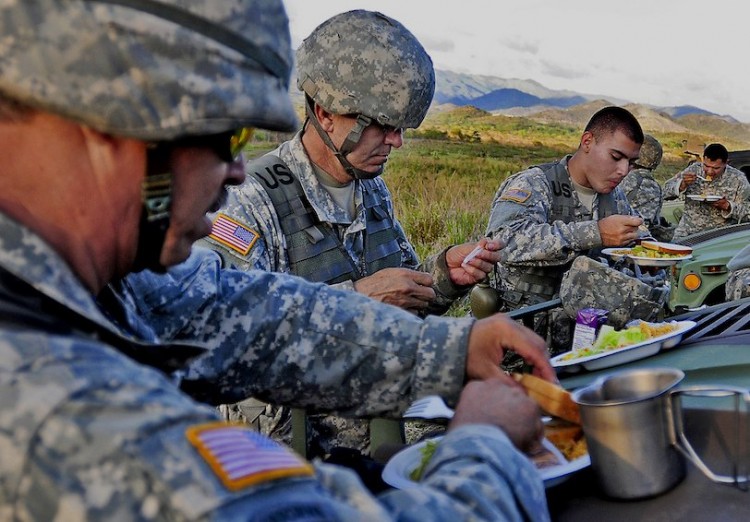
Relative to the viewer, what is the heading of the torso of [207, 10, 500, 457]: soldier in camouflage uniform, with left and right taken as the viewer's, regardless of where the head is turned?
facing the viewer and to the right of the viewer

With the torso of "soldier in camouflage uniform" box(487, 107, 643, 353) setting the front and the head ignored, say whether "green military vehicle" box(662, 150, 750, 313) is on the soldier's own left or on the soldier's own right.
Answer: on the soldier's own left

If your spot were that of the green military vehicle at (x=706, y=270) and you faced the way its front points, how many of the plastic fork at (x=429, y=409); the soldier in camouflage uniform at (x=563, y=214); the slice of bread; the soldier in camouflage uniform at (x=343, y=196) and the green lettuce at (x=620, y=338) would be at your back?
0

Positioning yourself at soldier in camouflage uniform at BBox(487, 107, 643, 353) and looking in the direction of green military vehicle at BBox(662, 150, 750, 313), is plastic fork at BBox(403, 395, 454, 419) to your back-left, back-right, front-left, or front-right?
back-right

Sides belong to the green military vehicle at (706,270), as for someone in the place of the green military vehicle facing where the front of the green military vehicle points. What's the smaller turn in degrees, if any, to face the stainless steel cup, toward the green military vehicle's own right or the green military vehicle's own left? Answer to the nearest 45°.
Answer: approximately 45° to the green military vehicle's own left

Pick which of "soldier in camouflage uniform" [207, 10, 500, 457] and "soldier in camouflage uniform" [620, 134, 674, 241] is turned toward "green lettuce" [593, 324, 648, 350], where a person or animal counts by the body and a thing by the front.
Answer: "soldier in camouflage uniform" [207, 10, 500, 457]

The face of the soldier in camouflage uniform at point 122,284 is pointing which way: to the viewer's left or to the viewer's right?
to the viewer's right

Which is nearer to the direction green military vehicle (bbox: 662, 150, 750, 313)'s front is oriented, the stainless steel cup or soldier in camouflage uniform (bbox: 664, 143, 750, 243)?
the stainless steel cup

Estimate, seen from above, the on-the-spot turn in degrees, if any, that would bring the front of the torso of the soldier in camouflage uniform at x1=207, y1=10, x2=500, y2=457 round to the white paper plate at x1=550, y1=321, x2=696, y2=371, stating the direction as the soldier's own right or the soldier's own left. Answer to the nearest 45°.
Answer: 0° — they already face it

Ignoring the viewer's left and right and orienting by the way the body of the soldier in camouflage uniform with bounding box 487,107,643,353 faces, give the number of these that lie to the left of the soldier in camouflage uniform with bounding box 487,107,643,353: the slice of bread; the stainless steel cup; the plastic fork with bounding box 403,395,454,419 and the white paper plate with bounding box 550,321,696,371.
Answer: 0

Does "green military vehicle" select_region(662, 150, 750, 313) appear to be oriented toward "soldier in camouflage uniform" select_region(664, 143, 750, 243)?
no

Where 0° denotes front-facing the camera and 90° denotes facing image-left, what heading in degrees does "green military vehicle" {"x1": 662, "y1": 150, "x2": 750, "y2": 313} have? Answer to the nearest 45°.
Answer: approximately 45°

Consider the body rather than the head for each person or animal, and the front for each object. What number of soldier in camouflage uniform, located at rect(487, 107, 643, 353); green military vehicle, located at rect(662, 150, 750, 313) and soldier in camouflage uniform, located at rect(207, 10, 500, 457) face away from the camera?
0
